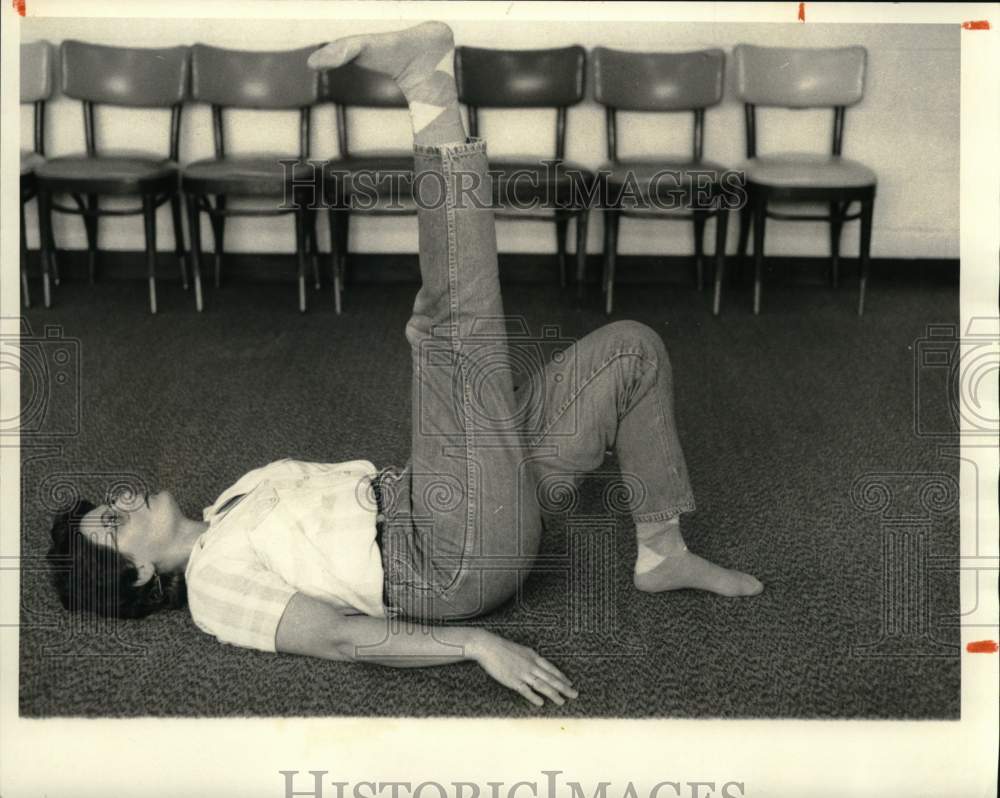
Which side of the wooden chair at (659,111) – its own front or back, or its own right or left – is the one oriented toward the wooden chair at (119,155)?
right

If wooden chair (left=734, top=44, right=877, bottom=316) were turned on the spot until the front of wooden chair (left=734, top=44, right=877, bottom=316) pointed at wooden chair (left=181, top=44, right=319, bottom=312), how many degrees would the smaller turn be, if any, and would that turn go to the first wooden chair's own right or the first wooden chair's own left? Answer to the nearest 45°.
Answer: approximately 90° to the first wooden chair's own right

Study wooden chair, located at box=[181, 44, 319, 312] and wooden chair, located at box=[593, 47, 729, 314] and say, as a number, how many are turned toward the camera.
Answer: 2

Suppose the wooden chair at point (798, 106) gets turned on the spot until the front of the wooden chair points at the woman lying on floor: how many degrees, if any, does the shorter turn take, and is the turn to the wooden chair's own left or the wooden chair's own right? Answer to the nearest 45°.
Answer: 0° — it already faces them

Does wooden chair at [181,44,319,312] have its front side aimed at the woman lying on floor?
yes

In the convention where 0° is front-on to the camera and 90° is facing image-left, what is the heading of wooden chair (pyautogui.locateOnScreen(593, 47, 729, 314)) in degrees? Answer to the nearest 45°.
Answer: approximately 0°

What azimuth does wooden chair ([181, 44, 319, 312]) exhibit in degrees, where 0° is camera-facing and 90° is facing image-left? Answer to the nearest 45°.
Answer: approximately 0°

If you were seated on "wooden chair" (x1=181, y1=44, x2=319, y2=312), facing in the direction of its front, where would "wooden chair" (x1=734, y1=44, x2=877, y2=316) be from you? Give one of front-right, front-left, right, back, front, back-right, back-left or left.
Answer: left

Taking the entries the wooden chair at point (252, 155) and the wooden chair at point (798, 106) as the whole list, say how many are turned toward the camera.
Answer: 2
